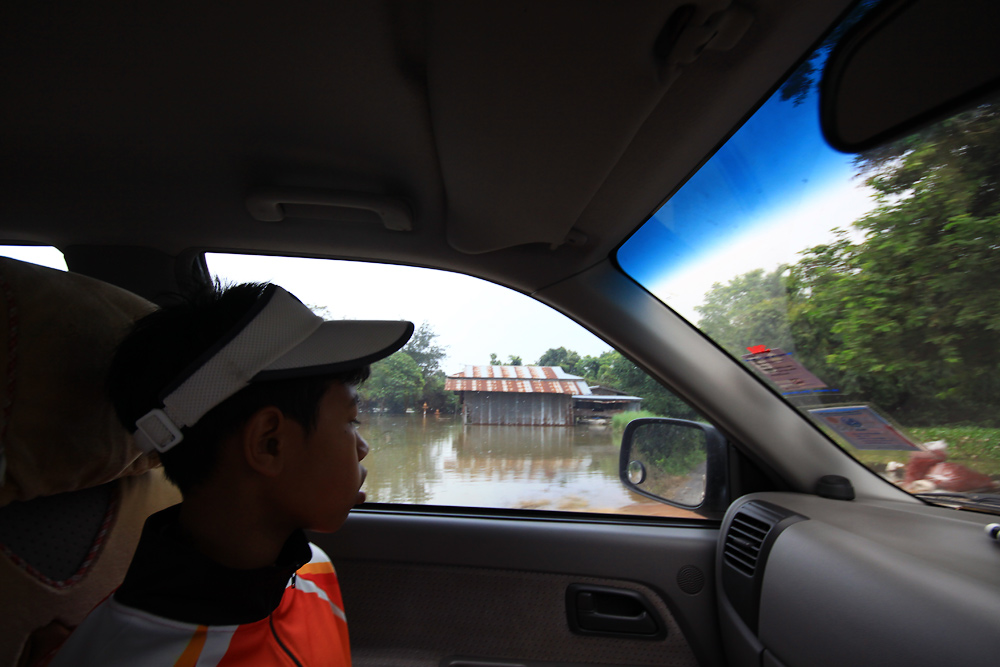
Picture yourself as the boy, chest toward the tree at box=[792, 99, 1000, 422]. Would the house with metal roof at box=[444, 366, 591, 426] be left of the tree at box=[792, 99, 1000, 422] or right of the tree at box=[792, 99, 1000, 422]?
left

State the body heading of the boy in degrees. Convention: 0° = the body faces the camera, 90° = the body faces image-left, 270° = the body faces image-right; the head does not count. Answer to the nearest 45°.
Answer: approximately 270°
